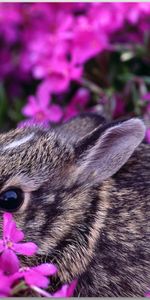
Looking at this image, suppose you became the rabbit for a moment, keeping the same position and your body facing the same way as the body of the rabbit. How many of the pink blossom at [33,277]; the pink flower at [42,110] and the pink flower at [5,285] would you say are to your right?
1

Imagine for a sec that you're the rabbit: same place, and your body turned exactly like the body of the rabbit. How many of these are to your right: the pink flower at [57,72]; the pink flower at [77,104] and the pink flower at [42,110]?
3

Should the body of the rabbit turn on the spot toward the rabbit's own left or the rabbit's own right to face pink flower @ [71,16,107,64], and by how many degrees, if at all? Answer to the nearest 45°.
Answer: approximately 90° to the rabbit's own right

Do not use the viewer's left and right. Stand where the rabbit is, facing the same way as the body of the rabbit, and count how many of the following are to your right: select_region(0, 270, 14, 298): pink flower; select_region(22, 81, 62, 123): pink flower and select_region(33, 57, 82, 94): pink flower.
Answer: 2

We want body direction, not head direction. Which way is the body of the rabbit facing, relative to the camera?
to the viewer's left

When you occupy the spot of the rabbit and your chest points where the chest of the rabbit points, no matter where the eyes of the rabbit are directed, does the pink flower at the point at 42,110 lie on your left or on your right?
on your right

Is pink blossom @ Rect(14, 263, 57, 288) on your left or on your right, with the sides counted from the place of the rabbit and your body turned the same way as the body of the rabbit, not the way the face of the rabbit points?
on your left

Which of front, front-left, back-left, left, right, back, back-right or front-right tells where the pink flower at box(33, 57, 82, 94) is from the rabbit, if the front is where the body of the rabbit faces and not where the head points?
right

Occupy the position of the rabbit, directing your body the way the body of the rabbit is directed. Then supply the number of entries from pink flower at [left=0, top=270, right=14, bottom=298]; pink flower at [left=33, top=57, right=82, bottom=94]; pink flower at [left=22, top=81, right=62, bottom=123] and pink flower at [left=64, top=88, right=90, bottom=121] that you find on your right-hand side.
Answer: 3

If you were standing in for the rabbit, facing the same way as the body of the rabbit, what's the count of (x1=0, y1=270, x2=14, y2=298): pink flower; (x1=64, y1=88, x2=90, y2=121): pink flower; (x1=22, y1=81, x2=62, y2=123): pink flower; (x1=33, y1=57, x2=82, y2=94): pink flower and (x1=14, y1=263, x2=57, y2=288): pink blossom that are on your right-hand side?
3

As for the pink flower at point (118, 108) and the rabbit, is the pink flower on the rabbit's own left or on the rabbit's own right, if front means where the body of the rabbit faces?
on the rabbit's own right
